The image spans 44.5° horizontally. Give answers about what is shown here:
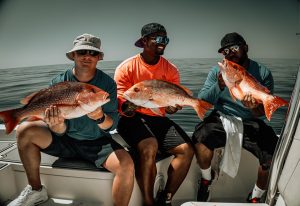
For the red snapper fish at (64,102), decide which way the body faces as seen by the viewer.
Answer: to the viewer's right

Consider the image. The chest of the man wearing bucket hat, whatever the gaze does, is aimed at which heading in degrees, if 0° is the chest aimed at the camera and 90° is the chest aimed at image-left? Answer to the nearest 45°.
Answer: approximately 0°

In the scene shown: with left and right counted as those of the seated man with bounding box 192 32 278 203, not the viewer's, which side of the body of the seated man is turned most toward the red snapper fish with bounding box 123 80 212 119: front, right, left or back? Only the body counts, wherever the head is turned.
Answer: right

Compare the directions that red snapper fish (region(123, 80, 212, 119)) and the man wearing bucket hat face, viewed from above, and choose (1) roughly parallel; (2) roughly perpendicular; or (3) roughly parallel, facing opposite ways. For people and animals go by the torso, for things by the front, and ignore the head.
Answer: roughly perpendicular

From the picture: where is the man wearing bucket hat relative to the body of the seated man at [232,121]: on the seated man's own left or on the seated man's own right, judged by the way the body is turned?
on the seated man's own right

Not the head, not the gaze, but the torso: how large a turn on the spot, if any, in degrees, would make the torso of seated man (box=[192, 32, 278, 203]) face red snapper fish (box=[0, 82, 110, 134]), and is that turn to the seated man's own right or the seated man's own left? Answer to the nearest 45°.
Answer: approximately 45° to the seated man's own right
